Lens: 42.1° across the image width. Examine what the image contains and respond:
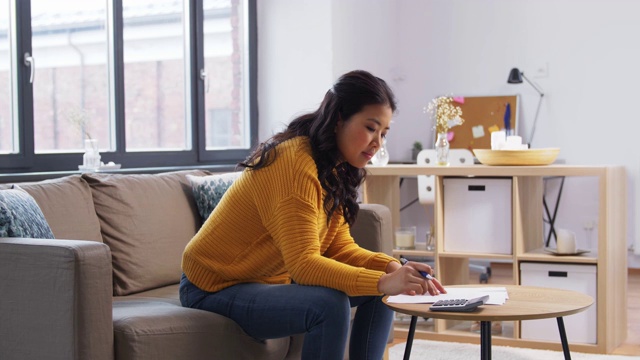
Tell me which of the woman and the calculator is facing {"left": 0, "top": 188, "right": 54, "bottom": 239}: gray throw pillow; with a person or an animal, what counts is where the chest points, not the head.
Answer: the calculator

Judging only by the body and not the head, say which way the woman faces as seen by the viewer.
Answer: to the viewer's right

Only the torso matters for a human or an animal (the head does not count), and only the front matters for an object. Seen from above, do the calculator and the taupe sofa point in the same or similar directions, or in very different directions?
very different directions

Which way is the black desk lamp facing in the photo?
to the viewer's left

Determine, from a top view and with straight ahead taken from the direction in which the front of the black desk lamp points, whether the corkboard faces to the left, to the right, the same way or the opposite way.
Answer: to the left

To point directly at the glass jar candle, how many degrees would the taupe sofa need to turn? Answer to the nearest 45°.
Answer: approximately 90° to its left

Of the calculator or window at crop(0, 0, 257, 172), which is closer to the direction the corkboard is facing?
the calculator

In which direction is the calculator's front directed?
to the viewer's left

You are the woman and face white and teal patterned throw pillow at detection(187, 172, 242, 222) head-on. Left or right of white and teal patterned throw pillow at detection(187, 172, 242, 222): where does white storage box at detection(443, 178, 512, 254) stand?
right
